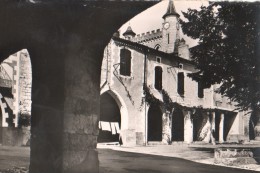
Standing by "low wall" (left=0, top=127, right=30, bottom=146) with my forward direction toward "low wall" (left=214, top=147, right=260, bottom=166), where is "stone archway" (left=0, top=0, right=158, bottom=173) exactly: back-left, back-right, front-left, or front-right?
front-right

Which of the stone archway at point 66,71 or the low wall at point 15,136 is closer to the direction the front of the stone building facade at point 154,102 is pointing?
the stone archway

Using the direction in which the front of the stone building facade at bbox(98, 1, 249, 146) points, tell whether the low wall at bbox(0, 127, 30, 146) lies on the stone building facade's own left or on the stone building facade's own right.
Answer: on the stone building facade's own right

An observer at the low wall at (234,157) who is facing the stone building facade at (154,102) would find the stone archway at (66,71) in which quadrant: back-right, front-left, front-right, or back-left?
back-left

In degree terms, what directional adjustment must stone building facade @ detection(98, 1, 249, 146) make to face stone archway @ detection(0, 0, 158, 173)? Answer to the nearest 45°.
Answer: approximately 45° to its right

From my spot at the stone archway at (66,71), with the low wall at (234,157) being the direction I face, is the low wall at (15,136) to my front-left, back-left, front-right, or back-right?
front-left

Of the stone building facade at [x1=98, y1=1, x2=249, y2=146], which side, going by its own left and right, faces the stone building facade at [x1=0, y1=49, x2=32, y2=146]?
right

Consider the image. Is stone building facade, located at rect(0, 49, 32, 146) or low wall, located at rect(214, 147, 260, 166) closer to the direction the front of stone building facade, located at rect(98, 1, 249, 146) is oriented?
the low wall

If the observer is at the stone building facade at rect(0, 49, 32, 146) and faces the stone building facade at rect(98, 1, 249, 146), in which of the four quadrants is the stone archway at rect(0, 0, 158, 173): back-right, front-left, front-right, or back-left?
back-right

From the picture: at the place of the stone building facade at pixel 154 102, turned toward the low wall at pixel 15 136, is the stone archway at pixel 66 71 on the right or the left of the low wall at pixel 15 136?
left

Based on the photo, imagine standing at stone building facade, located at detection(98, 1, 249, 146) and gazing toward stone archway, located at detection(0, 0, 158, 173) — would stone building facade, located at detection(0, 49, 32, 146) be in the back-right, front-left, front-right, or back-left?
front-right

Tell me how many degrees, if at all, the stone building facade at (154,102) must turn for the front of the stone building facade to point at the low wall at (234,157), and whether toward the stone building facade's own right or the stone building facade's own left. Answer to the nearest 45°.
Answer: approximately 45° to the stone building facade's own right
